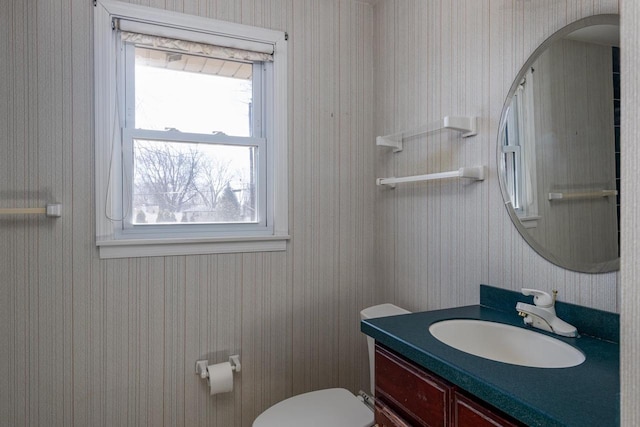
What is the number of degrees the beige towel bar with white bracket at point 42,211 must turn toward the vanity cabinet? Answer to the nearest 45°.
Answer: approximately 45° to its left

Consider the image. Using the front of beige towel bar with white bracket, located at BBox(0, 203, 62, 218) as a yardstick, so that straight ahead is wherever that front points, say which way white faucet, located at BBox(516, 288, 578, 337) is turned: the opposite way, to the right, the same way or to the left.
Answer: to the right

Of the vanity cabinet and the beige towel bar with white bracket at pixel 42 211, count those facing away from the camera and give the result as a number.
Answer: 0

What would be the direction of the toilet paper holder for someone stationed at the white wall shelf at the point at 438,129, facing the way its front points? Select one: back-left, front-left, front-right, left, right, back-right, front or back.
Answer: front-right

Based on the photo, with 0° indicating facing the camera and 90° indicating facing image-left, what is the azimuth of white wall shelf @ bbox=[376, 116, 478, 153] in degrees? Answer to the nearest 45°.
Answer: approximately 45°

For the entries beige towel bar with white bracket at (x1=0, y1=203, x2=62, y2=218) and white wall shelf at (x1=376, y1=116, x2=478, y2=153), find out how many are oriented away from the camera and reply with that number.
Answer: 0

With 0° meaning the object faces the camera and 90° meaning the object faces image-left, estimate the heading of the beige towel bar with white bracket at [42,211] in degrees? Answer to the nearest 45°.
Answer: approximately 0°

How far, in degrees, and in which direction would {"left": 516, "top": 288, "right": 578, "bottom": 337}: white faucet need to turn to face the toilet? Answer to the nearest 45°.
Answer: approximately 45° to its right
